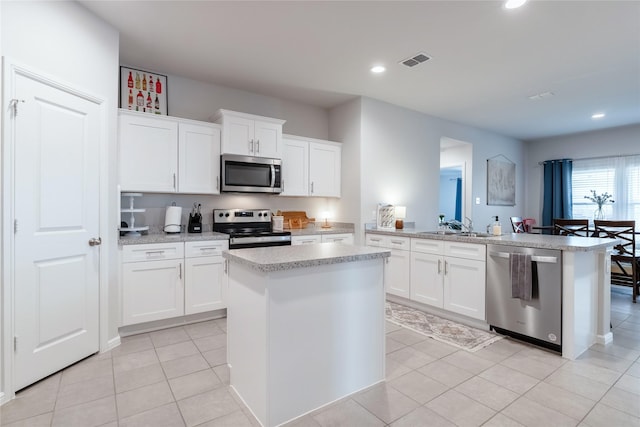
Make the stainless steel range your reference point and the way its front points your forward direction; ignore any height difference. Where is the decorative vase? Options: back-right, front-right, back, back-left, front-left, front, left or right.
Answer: left

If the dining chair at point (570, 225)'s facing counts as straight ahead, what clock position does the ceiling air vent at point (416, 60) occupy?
The ceiling air vent is roughly at 7 o'clock from the dining chair.

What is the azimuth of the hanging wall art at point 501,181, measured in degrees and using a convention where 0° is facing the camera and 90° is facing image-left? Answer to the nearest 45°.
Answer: approximately 315°

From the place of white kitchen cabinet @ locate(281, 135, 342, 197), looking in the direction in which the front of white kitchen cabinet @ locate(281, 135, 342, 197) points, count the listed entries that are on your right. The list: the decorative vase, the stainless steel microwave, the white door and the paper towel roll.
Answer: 3

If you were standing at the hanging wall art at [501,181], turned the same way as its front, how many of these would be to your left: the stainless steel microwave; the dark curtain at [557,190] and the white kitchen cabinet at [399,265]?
1

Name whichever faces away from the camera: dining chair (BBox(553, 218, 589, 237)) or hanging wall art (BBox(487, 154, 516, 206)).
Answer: the dining chair

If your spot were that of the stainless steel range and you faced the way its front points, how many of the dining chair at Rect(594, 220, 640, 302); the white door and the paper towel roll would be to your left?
1

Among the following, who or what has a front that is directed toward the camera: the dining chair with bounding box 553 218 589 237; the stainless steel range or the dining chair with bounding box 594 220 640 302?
the stainless steel range

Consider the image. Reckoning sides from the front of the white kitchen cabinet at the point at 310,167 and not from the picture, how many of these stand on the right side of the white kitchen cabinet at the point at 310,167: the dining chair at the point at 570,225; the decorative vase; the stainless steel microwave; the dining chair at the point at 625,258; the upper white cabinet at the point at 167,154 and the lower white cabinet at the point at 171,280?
3

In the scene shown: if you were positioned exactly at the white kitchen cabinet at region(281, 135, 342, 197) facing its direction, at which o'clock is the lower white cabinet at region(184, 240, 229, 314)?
The lower white cabinet is roughly at 3 o'clock from the white kitchen cabinet.

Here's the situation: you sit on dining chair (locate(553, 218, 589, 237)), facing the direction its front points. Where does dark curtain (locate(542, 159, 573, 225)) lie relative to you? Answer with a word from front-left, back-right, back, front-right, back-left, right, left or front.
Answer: front

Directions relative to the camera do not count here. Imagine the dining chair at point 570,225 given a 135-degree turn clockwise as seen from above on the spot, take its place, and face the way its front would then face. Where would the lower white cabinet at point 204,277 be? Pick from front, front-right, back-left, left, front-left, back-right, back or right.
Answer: right

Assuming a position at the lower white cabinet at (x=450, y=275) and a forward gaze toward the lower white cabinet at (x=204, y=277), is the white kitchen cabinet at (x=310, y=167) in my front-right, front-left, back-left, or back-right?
front-right

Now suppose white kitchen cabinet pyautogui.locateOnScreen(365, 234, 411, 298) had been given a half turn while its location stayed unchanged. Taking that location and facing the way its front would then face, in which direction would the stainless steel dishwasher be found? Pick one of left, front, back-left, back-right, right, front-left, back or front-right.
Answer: right

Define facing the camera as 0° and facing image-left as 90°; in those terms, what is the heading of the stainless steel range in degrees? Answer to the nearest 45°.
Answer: approximately 0°

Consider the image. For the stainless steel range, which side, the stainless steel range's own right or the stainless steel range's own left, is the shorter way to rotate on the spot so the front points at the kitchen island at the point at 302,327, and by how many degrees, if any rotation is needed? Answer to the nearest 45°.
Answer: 0° — it already faces it
